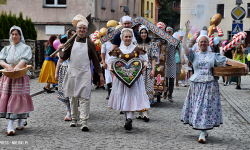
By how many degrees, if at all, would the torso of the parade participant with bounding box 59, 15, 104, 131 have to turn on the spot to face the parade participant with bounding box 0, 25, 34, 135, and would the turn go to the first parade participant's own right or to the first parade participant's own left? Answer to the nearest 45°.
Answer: approximately 90° to the first parade participant's own right

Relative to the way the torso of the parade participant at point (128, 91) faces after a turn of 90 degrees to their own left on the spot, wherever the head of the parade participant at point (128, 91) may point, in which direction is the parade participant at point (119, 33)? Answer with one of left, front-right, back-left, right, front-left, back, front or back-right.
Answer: left

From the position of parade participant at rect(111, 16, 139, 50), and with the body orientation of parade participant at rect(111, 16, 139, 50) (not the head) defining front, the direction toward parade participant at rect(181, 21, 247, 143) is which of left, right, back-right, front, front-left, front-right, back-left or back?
front-left

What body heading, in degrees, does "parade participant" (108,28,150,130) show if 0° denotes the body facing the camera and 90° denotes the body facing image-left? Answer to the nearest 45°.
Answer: approximately 0°

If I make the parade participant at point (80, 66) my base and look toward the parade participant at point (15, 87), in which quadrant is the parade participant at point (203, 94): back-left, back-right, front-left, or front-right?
back-left

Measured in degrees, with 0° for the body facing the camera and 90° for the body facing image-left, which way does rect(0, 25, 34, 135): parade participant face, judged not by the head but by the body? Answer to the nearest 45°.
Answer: approximately 0°

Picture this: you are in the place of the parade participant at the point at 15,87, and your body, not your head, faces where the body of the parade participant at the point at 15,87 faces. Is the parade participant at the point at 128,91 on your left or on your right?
on your left

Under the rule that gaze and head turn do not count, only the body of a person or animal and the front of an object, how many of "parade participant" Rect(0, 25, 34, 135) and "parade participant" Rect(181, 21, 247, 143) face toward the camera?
2

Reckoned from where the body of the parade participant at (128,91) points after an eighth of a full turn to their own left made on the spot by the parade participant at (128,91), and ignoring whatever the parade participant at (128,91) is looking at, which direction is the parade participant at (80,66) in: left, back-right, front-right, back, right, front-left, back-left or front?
back-right
